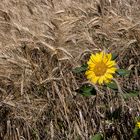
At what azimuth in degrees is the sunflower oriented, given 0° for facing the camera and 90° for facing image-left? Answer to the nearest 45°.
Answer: approximately 0°
